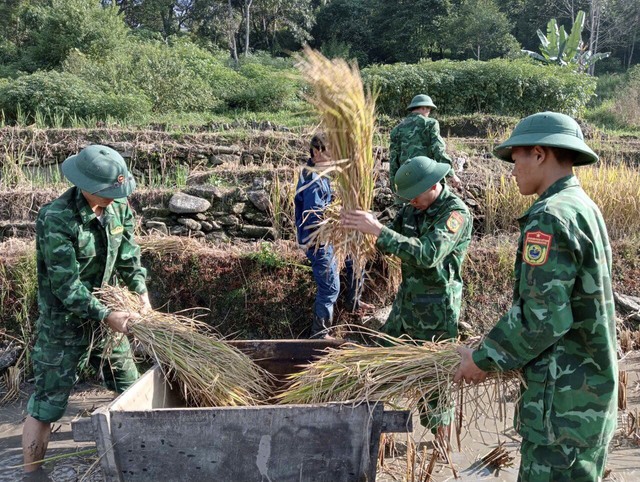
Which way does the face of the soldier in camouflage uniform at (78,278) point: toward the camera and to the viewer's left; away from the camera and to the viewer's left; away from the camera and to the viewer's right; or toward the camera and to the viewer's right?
toward the camera and to the viewer's right

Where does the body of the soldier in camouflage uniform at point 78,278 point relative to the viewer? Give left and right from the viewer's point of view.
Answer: facing the viewer and to the right of the viewer

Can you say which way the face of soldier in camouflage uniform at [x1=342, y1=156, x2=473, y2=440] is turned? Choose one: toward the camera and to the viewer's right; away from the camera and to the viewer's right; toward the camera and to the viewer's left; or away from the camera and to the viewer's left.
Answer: toward the camera and to the viewer's left

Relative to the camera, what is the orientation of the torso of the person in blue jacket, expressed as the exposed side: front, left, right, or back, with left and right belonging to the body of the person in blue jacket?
right

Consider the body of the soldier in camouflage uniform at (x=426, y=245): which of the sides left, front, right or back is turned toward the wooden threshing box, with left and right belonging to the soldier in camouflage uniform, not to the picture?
front

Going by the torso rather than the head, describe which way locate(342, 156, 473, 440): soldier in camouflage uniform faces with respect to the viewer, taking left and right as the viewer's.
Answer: facing the viewer and to the left of the viewer

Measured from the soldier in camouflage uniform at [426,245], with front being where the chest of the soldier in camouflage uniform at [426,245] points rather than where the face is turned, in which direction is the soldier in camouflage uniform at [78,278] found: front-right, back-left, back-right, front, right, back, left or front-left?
front-right

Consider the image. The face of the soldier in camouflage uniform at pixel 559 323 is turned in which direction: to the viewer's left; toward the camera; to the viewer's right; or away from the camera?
to the viewer's left
